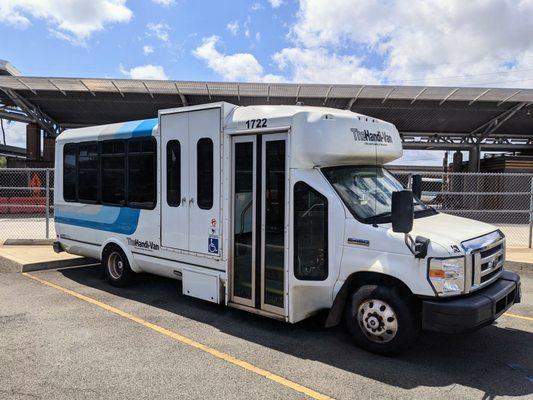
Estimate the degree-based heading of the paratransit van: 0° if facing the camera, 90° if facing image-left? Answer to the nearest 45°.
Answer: approximately 315°

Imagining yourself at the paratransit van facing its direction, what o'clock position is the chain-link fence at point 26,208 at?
The chain-link fence is roughly at 6 o'clock from the paratransit van.

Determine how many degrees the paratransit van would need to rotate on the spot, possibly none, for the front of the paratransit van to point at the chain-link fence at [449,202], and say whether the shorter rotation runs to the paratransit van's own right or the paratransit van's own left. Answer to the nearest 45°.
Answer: approximately 90° to the paratransit van's own left

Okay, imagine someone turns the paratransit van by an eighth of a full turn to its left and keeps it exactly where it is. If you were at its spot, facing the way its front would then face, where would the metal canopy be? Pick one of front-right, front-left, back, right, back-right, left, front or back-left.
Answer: left
